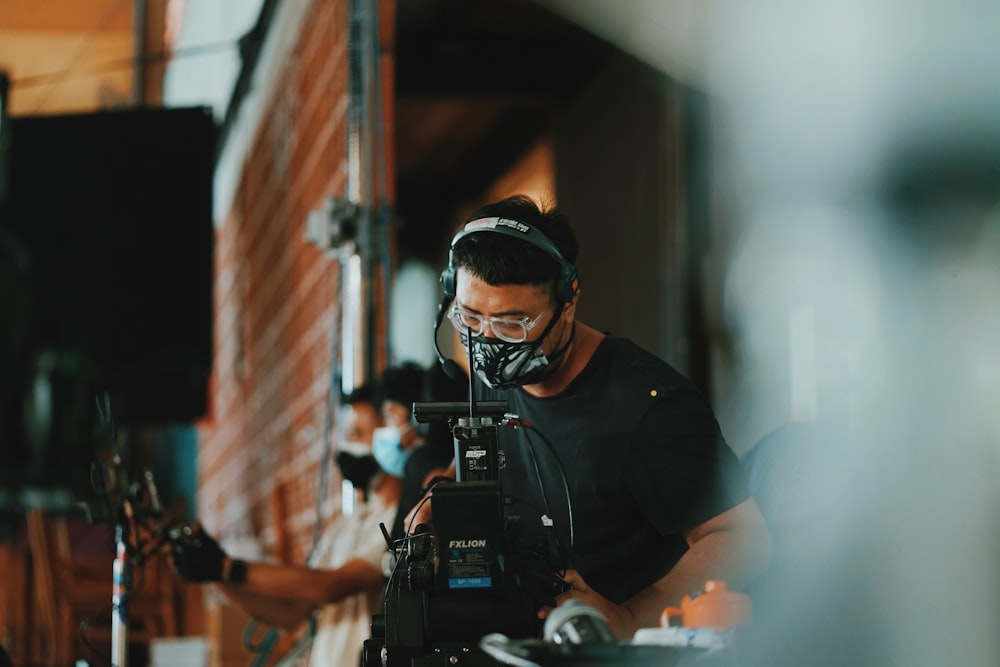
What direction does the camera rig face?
away from the camera

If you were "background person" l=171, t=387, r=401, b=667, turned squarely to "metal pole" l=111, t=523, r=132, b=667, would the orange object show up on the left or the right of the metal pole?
left

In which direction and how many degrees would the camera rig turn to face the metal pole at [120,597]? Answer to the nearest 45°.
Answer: approximately 45° to its left
